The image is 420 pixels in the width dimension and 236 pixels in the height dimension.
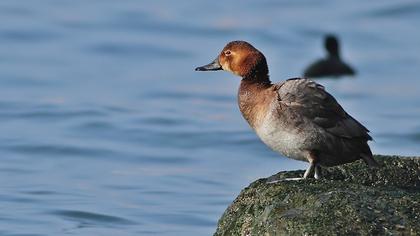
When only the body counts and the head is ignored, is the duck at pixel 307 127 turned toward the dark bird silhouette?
no

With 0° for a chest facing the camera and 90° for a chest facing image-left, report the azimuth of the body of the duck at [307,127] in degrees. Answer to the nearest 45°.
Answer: approximately 90°
